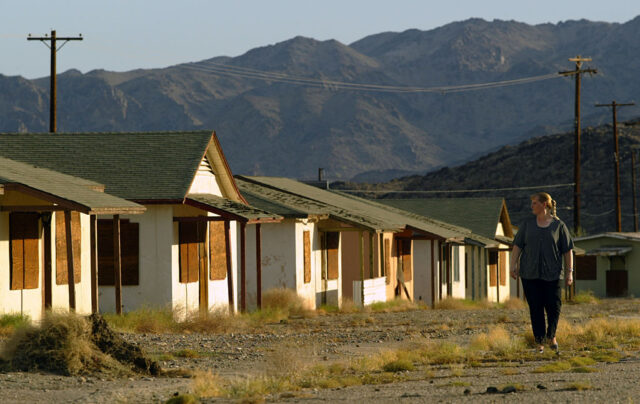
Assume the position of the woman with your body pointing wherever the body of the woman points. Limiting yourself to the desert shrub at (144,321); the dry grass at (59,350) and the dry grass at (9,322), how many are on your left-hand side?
0

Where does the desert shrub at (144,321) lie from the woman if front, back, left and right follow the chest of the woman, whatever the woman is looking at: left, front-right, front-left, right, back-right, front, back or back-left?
back-right

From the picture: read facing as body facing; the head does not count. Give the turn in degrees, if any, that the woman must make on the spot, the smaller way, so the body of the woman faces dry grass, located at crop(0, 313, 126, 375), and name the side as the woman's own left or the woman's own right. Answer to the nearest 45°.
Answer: approximately 90° to the woman's own right

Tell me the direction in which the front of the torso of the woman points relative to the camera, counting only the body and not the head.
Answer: toward the camera

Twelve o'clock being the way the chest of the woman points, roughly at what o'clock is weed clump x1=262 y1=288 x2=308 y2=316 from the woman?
The weed clump is roughly at 5 o'clock from the woman.

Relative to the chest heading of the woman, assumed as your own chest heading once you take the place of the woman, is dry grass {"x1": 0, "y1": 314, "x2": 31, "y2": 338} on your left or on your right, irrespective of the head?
on your right

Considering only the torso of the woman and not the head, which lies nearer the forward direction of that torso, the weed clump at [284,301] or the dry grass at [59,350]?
the dry grass
